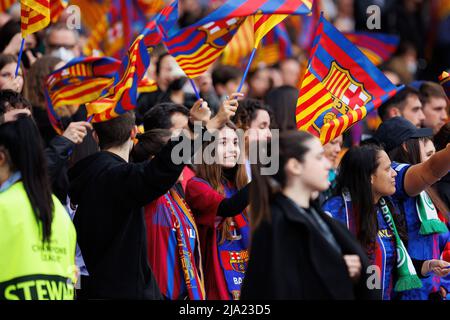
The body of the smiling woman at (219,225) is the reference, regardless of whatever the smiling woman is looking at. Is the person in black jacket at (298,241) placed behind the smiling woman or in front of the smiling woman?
in front

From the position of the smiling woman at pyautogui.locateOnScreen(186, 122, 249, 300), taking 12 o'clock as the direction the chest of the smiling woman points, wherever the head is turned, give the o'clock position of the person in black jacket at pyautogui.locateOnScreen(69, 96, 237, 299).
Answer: The person in black jacket is roughly at 3 o'clock from the smiling woman.

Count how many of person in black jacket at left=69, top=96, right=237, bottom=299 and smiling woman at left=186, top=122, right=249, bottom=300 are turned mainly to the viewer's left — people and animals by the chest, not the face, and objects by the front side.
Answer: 0

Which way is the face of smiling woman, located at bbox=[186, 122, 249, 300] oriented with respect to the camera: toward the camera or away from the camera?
toward the camera

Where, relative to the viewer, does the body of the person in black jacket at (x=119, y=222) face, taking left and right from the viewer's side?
facing away from the viewer and to the right of the viewer

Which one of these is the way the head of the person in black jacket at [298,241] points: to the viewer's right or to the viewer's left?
to the viewer's right
